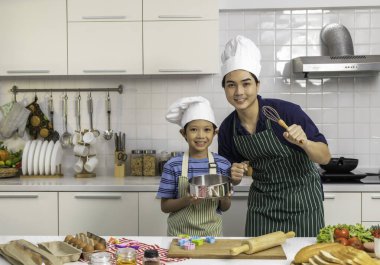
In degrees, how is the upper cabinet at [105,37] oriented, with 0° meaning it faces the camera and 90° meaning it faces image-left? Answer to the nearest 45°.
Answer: approximately 0°

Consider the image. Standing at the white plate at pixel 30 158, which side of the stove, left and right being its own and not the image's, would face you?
right

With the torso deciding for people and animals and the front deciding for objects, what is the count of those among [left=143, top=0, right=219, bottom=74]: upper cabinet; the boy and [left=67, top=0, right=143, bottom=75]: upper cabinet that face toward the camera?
3

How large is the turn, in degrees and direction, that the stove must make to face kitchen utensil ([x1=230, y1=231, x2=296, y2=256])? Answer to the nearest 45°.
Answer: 0° — it already faces it

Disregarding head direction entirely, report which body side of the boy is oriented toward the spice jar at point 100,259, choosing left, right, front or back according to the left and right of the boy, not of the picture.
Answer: front

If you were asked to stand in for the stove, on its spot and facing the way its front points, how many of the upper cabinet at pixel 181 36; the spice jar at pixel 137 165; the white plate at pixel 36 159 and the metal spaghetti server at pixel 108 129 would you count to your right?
4

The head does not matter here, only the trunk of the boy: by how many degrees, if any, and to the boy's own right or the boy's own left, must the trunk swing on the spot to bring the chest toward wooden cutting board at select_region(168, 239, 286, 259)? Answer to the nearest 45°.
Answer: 0° — they already face it

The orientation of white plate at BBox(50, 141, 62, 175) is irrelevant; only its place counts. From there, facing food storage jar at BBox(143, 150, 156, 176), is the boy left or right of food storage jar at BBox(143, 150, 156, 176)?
right

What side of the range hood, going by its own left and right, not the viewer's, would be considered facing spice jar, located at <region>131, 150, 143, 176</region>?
right
